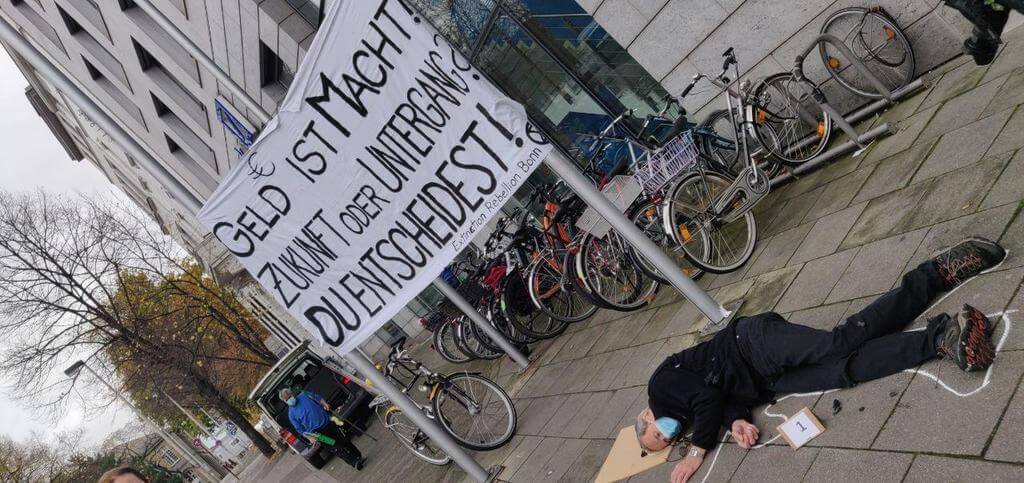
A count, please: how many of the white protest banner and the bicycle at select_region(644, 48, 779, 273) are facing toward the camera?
1

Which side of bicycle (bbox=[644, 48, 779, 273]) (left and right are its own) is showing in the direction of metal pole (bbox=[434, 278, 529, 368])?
left

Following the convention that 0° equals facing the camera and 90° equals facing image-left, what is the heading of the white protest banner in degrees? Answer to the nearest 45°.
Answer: approximately 0°

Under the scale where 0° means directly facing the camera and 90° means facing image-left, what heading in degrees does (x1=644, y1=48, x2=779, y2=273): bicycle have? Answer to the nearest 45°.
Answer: approximately 225°

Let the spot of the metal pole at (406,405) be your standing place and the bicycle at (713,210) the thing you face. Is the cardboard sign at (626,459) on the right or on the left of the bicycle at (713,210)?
right

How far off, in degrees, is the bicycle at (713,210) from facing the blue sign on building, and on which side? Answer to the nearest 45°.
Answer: approximately 90° to its left
